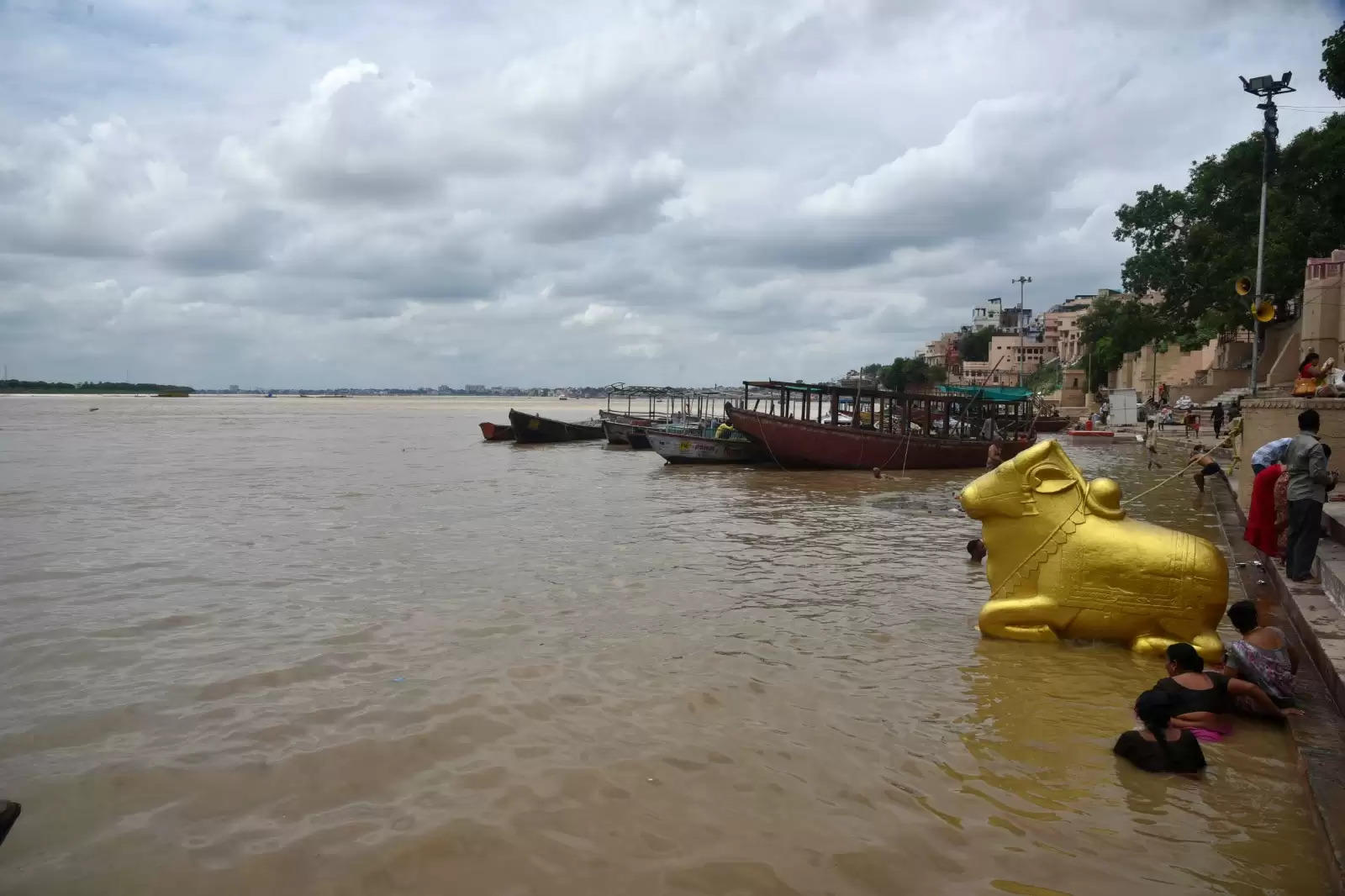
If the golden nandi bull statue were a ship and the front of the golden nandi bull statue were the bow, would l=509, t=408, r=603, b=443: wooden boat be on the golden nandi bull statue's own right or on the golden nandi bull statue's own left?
on the golden nandi bull statue's own right

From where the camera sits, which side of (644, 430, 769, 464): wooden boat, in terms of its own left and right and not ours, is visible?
left

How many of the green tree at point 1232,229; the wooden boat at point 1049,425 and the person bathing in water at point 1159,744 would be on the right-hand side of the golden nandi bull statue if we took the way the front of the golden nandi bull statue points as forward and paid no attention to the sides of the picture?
2

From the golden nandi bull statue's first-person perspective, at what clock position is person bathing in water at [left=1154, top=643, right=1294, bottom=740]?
The person bathing in water is roughly at 8 o'clock from the golden nandi bull statue.

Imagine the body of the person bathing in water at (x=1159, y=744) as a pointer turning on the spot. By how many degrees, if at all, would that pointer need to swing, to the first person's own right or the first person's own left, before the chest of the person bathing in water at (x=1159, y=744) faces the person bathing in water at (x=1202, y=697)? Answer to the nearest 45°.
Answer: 0° — they already face them

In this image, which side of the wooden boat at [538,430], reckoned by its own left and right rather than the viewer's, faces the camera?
left

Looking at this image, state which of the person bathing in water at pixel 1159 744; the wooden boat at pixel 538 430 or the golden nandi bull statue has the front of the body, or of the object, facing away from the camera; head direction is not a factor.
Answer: the person bathing in water

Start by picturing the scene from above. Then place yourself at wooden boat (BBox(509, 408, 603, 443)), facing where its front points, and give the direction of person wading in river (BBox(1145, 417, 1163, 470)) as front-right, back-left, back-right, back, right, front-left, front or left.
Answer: back-left

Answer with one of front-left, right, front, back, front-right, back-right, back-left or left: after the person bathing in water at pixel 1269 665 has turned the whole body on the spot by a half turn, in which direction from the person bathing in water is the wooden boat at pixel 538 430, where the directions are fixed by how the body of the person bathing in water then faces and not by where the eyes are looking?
back

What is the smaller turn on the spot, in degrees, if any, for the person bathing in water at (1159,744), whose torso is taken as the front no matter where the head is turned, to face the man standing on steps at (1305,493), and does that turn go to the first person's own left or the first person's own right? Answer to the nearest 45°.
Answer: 0° — they already face them

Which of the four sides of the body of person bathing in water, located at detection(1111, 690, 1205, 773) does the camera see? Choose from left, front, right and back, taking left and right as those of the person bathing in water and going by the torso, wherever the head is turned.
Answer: back

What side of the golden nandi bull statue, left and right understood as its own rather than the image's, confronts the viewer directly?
left

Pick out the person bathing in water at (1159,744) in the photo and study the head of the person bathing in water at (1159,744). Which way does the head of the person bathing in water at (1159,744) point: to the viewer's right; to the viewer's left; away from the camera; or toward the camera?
away from the camera

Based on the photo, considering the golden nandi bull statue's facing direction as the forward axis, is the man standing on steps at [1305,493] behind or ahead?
behind

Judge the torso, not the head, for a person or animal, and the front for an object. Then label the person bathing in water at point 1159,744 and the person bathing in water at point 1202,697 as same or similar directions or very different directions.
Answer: same or similar directions

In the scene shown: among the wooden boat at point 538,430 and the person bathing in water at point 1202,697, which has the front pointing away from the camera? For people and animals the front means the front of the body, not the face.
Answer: the person bathing in water

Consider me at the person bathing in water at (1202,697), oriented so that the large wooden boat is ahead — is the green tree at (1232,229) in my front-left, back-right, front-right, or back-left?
front-right
